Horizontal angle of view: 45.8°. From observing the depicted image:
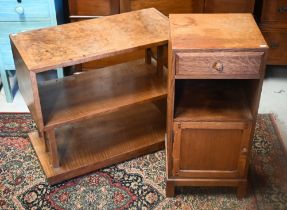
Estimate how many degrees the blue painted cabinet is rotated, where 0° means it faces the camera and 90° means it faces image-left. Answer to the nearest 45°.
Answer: approximately 0°

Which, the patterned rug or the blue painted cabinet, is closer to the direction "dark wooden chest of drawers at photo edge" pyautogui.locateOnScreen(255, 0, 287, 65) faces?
the patterned rug

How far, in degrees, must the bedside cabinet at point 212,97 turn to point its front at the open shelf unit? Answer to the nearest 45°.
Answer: approximately 90° to its right

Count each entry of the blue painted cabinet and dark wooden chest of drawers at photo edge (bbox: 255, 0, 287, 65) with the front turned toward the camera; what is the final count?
2

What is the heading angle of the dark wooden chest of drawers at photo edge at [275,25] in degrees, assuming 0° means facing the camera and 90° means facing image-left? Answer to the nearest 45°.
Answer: approximately 0°

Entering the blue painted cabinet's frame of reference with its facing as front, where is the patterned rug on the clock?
The patterned rug is roughly at 11 o'clock from the blue painted cabinet.

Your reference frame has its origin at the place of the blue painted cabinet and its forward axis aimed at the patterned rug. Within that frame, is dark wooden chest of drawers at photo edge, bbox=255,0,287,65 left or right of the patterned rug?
left

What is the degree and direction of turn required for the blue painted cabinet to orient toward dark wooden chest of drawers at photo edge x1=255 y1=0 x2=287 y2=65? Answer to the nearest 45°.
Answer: approximately 90° to its left

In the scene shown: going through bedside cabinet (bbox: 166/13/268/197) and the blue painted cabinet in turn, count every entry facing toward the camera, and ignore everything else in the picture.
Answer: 2

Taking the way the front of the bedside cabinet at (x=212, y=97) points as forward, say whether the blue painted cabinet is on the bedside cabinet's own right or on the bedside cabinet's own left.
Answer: on the bedside cabinet's own right

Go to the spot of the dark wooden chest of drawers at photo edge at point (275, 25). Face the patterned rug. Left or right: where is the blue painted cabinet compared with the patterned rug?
right

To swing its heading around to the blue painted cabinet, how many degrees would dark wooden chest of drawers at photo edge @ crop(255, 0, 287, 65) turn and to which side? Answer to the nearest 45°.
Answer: approximately 45° to its right
